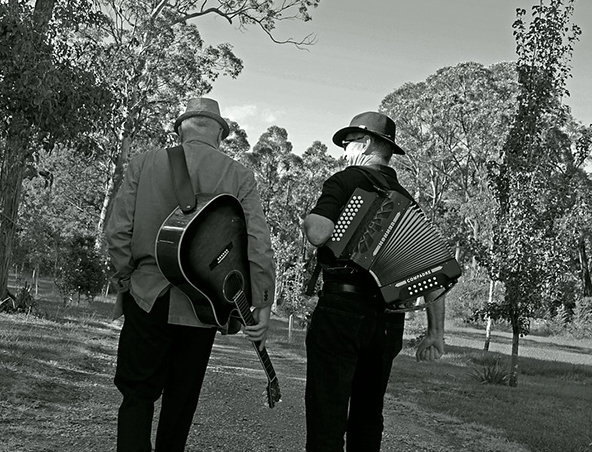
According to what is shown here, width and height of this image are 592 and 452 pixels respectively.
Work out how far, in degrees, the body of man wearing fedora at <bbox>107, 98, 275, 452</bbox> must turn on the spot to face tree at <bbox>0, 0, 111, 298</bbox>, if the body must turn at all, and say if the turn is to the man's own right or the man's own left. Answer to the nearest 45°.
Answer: approximately 45° to the man's own left

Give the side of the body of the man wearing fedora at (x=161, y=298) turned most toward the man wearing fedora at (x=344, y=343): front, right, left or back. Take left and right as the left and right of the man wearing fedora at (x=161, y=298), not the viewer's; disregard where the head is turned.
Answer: right

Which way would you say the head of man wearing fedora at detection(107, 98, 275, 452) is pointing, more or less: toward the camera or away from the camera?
away from the camera

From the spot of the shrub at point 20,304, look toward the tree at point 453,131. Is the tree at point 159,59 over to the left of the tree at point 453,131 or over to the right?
left

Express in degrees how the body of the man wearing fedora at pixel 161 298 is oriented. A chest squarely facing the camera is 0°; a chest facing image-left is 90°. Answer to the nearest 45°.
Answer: approximately 180°

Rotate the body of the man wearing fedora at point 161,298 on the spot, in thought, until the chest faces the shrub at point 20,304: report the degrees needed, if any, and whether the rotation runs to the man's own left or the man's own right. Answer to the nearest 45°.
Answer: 0° — they already face it

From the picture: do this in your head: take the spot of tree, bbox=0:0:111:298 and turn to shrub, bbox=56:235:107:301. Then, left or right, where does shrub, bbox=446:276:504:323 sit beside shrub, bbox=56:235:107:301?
right
